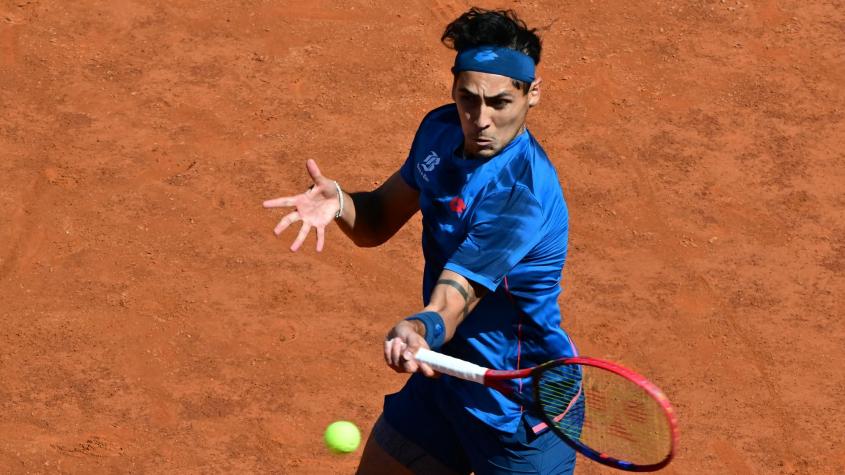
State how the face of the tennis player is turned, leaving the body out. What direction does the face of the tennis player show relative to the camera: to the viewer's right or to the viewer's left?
to the viewer's left

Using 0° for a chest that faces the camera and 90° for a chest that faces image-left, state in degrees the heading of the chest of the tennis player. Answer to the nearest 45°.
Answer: approximately 45°
